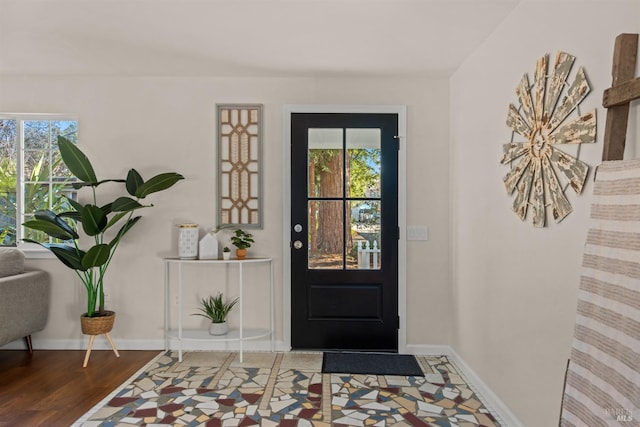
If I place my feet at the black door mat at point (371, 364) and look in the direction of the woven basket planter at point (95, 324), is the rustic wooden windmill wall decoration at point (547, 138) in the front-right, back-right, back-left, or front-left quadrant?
back-left

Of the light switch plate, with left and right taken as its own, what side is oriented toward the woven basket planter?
right

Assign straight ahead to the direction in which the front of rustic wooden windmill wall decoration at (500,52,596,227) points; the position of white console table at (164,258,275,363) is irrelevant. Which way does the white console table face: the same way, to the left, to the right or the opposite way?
to the left

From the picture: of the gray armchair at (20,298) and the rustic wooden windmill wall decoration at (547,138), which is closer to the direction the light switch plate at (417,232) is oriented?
the rustic wooden windmill wall decoration

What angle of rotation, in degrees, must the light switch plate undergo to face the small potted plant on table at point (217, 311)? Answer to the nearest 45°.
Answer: approximately 90° to its right

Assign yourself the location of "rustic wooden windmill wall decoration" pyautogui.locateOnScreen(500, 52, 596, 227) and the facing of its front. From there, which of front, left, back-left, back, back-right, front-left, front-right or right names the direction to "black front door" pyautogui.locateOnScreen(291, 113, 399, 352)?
right

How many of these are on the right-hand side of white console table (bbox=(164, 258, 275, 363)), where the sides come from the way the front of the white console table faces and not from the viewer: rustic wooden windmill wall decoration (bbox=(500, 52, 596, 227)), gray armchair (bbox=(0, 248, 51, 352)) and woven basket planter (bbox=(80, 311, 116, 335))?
2

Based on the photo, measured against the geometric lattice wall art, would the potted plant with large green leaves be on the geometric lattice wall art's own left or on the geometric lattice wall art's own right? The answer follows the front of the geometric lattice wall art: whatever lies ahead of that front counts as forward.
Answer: on the geometric lattice wall art's own right

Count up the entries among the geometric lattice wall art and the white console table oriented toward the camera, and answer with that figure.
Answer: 2

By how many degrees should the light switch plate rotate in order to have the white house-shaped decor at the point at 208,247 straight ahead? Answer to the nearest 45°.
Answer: approximately 90° to its right
